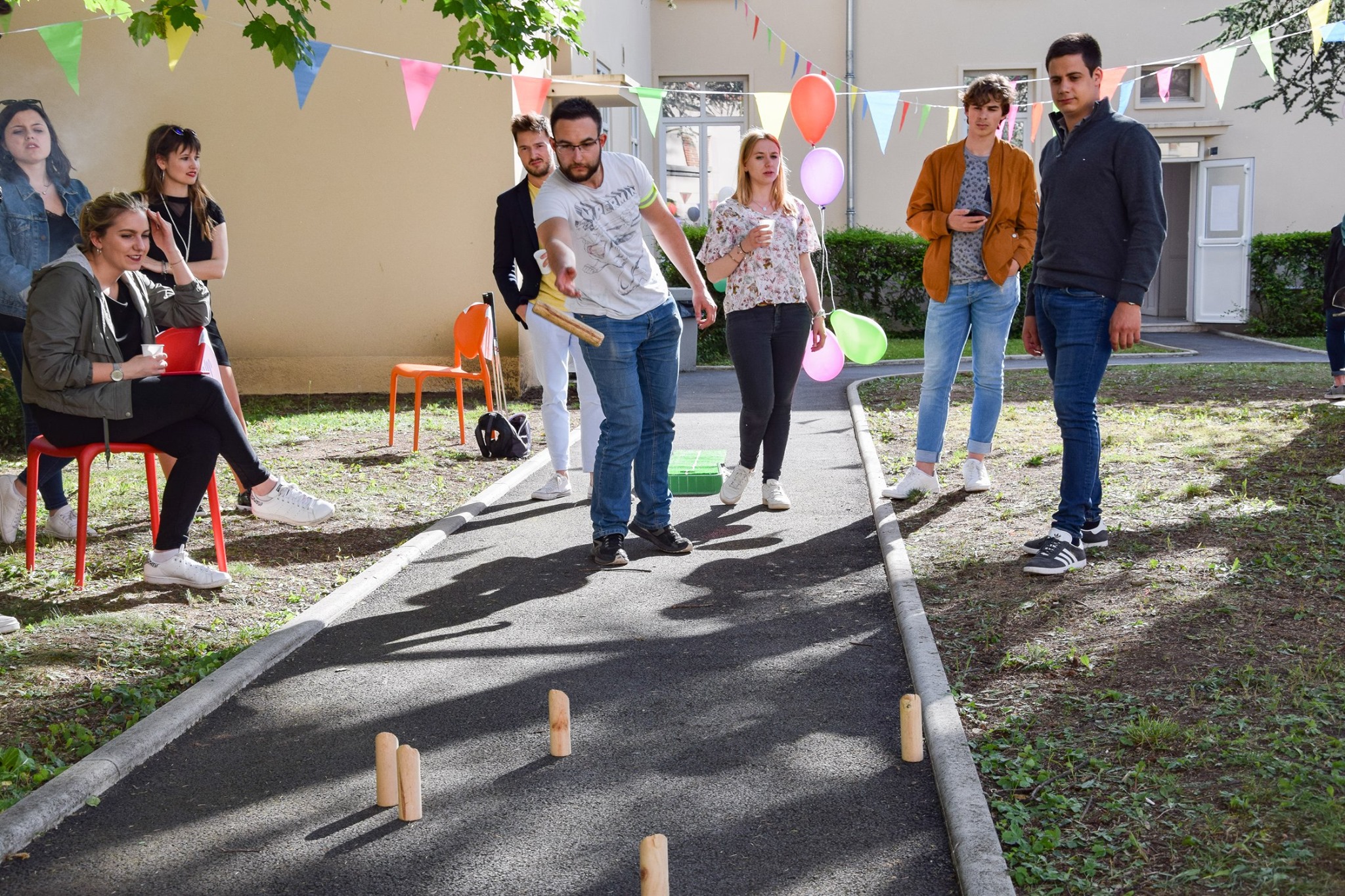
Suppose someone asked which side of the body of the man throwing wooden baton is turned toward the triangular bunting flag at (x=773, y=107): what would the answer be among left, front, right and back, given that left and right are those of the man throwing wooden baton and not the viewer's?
back

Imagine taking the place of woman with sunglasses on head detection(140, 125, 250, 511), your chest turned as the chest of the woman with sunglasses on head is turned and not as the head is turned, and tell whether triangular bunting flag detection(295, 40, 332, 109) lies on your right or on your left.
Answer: on your left

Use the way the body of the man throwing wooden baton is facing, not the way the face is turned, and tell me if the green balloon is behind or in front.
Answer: behind

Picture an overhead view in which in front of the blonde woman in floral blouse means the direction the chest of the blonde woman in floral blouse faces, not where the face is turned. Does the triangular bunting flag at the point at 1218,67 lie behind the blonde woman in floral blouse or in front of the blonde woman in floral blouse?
behind
